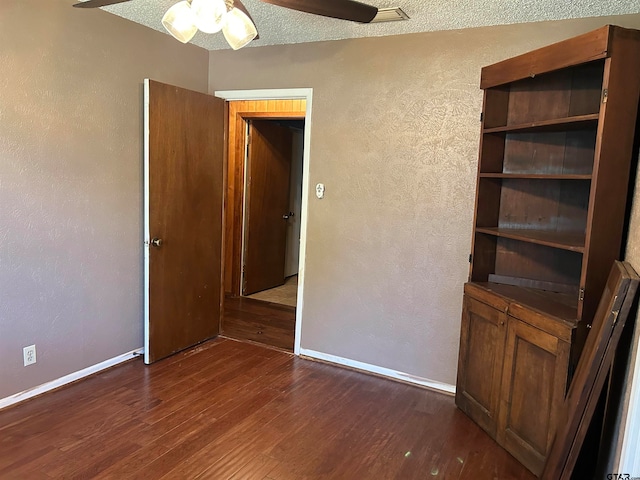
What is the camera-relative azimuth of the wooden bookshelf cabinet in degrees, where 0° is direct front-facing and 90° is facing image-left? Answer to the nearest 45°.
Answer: approximately 45°

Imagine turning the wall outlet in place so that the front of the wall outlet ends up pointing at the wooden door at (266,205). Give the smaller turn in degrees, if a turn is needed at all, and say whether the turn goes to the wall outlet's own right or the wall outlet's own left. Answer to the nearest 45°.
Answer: approximately 90° to the wall outlet's own left

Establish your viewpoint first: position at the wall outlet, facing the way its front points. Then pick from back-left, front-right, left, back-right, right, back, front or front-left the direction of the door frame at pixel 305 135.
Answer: front-left

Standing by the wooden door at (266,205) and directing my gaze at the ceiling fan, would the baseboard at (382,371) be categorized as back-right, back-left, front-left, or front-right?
front-left

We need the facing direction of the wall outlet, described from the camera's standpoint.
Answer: facing the viewer and to the right of the viewer

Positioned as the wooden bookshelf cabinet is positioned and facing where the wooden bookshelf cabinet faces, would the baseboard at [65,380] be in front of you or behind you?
in front

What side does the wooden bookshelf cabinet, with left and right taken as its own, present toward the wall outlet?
front

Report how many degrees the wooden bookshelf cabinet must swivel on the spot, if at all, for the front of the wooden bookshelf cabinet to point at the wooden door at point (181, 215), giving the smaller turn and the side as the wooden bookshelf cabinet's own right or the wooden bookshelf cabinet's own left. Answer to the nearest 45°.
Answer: approximately 45° to the wooden bookshelf cabinet's own right

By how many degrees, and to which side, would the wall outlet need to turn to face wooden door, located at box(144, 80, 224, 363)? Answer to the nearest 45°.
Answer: approximately 45° to its left

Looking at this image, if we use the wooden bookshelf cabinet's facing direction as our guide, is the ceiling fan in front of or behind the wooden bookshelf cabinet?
in front

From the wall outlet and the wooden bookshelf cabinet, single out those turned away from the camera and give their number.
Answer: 0
